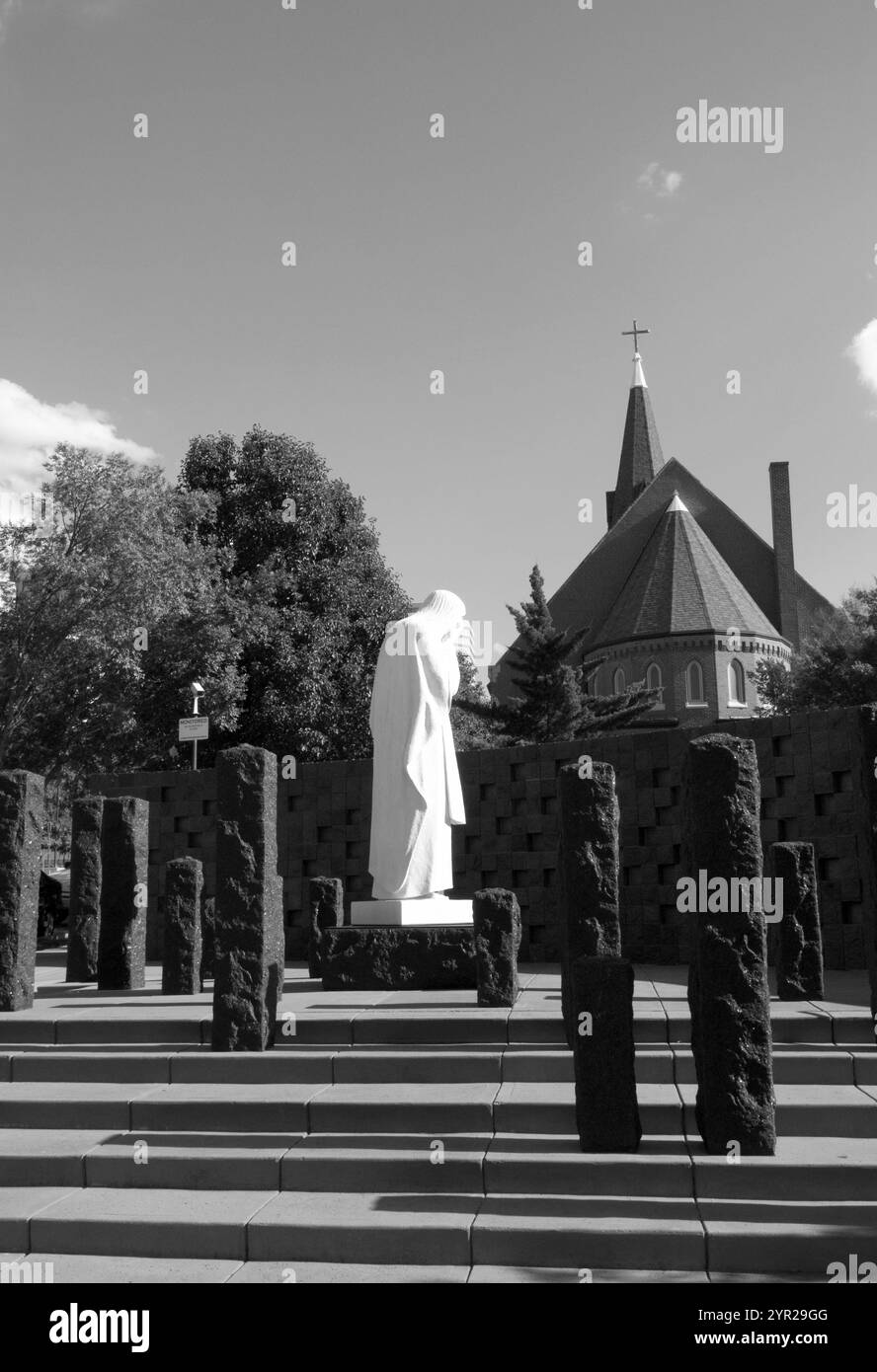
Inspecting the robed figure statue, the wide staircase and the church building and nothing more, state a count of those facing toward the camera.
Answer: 1

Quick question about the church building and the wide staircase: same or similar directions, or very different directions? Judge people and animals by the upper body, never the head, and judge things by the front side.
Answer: very different directions

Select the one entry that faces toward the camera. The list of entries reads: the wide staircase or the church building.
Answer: the wide staircase

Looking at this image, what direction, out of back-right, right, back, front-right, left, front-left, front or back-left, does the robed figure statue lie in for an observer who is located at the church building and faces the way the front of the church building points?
back

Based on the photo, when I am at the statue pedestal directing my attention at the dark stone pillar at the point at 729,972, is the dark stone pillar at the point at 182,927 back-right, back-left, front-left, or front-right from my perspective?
back-right

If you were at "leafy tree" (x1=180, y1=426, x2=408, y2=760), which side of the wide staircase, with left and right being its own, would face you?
back

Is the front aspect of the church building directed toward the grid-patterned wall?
no

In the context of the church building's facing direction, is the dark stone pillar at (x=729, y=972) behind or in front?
behind

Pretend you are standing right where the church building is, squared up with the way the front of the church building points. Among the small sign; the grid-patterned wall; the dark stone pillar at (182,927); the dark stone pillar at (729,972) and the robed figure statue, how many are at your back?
5

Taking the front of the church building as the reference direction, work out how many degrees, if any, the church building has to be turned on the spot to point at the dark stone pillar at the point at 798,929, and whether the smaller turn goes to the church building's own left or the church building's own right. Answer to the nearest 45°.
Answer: approximately 180°

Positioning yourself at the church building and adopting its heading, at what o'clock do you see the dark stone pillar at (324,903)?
The dark stone pillar is roughly at 6 o'clock from the church building.

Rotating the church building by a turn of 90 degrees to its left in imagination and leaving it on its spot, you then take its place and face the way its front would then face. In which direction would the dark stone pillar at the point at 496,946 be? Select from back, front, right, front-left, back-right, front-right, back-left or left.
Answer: left

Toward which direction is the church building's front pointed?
away from the camera

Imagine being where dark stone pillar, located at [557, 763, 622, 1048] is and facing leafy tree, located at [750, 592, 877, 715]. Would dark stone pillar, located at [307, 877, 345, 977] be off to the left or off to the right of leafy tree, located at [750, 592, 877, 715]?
left

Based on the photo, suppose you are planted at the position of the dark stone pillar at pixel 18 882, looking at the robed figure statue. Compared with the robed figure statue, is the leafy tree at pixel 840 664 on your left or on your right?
left

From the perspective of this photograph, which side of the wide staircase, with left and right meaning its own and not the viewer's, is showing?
front
